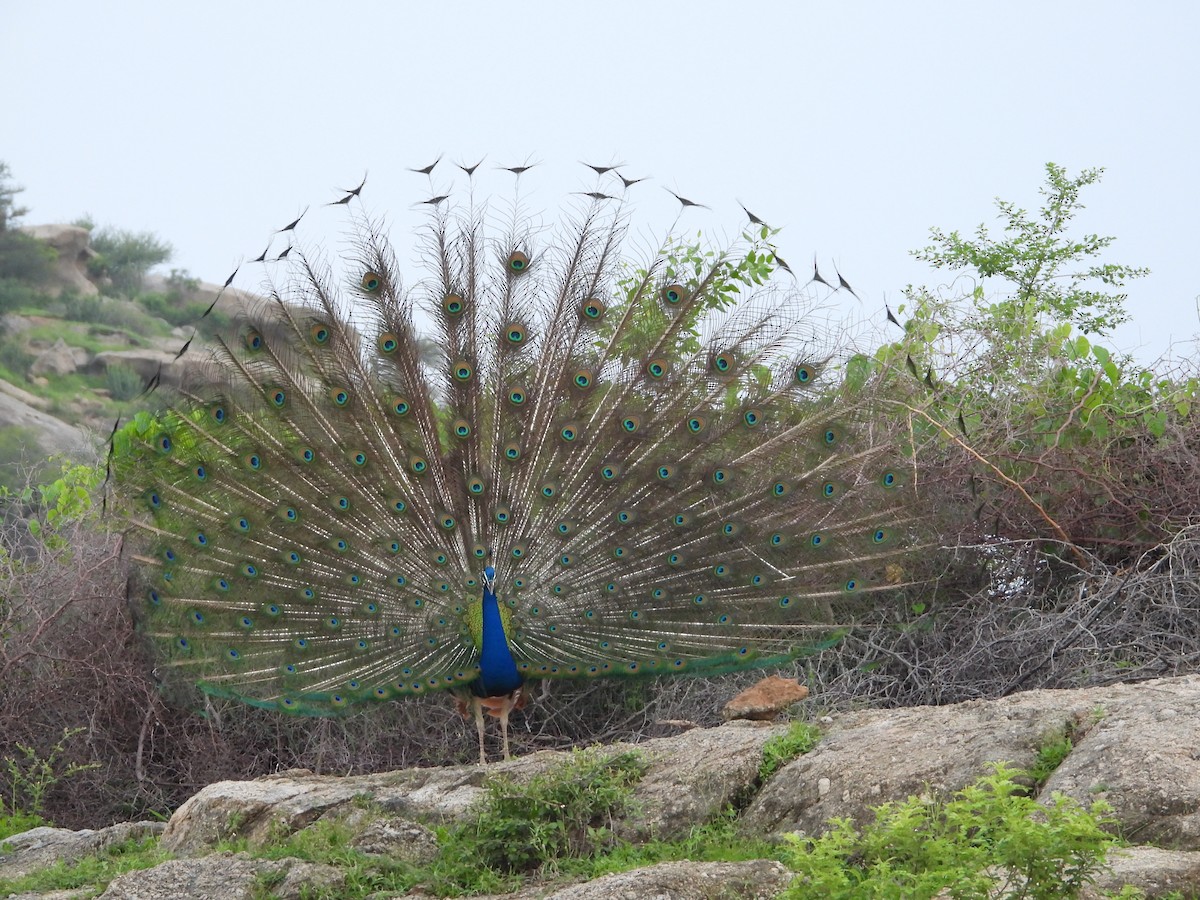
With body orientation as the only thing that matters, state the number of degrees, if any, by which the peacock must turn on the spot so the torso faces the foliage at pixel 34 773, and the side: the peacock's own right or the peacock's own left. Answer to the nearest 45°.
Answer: approximately 135° to the peacock's own right

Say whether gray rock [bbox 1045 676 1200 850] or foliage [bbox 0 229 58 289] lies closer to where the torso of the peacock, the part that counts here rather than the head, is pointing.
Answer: the gray rock

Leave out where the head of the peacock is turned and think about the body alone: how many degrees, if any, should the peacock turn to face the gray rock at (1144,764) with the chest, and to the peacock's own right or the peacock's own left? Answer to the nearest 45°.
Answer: approximately 45° to the peacock's own left

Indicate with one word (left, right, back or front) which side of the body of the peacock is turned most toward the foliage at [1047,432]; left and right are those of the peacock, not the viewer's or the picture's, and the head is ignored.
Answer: left

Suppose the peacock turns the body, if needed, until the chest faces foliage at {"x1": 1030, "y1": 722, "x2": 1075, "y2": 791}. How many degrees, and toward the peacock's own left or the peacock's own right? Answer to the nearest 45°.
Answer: approximately 45° to the peacock's own left

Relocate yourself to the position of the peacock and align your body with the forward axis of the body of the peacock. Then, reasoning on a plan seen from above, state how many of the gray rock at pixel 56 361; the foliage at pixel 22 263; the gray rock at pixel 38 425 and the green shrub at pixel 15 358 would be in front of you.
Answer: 0

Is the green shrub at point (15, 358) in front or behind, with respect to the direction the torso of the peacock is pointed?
behind

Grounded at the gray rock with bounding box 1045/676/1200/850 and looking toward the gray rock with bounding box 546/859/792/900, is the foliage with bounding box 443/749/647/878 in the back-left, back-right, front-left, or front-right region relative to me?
front-right

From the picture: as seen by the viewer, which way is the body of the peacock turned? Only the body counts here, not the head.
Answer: toward the camera

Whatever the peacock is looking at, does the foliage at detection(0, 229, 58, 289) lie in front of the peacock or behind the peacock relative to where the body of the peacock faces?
behind

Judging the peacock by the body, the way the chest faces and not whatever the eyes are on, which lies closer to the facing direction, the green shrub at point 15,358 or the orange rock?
the orange rock

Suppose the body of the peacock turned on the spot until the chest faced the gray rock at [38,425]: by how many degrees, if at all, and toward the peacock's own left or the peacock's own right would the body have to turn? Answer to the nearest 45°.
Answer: approximately 135° to the peacock's own right

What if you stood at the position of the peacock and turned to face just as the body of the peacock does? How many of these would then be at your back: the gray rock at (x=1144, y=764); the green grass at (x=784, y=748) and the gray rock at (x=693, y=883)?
0
